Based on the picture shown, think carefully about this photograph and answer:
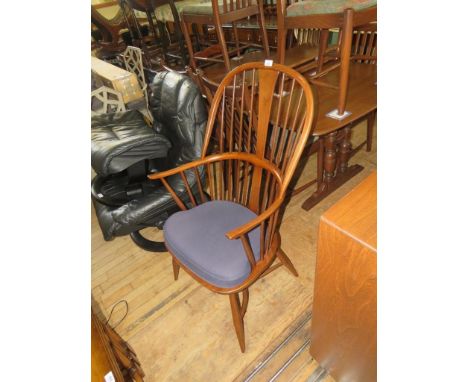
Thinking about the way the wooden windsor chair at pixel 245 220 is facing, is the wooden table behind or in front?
behind

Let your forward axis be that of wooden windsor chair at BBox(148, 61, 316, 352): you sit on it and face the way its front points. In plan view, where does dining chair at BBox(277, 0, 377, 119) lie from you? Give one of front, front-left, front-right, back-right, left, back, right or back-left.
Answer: back

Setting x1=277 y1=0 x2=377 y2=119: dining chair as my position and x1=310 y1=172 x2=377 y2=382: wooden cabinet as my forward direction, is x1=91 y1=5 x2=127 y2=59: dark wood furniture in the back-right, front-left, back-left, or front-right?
back-right

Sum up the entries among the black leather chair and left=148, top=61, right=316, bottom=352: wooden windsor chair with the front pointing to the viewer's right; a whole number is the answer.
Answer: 0

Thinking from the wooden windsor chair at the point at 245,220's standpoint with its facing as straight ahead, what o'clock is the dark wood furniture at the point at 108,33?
The dark wood furniture is roughly at 4 o'clock from the wooden windsor chair.

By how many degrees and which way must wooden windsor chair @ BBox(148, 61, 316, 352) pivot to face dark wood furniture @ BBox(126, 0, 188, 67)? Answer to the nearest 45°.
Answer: approximately 135° to its right

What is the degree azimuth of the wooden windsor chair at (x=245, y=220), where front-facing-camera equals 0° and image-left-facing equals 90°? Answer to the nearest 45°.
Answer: approximately 45°

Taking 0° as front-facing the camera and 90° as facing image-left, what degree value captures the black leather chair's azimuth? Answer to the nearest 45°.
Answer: approximately 45°

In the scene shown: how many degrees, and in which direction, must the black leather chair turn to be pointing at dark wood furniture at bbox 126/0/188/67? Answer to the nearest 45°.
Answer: approximately 135° to its right
